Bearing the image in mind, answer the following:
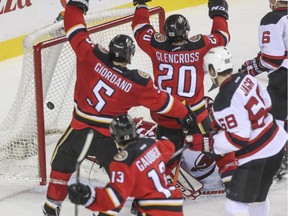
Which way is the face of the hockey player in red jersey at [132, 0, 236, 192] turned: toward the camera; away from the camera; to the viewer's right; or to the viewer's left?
away from the camera

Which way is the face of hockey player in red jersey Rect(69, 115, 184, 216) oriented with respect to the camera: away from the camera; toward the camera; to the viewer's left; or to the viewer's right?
away from the camera

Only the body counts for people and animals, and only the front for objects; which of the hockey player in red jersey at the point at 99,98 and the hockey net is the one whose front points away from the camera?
the hockey player in red jersey

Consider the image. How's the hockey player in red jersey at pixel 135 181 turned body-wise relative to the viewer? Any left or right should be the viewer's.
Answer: facing away from the viewer and to the left of the viewer

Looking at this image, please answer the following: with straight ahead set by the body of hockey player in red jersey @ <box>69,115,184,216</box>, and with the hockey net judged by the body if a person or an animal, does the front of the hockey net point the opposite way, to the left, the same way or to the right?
the opposite way

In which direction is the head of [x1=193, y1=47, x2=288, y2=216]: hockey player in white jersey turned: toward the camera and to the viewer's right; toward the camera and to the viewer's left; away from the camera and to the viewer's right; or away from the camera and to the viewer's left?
away from the camera and to the viewer's left

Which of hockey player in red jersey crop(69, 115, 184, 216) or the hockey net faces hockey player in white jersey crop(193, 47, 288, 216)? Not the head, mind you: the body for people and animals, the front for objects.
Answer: the hockey net

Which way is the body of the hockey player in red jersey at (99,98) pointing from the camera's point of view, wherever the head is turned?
away from the camera

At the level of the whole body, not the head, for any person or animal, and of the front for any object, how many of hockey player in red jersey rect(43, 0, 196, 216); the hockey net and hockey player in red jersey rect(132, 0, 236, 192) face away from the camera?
2

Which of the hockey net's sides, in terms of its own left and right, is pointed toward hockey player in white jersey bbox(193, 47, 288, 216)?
front

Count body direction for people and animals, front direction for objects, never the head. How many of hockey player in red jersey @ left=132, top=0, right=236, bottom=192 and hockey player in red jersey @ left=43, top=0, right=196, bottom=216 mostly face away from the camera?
2

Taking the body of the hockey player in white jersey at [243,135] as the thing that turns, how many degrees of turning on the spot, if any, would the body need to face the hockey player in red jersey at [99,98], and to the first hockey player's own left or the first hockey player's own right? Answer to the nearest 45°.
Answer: approximately 45° to the first hockey player's own left

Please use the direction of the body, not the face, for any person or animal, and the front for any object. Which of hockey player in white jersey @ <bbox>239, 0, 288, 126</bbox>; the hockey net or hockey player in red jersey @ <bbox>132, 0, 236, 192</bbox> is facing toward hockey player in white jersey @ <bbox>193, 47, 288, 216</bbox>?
the hockey net

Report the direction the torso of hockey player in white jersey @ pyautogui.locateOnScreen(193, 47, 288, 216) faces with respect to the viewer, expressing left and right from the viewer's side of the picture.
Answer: facing away from the viewer and to the left of the viewer

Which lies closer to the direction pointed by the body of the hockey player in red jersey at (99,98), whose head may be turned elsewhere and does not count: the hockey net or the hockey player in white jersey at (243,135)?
the hockey net

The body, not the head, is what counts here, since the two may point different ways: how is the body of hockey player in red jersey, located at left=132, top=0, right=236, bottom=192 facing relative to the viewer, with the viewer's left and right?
facing away from the viewer

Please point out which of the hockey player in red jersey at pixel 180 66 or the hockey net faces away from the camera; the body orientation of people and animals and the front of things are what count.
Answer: the hockey player in red jersey

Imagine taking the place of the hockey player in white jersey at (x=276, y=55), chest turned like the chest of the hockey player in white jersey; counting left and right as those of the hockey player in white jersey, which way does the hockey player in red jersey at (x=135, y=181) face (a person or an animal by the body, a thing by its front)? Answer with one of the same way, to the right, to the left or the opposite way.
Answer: the same way

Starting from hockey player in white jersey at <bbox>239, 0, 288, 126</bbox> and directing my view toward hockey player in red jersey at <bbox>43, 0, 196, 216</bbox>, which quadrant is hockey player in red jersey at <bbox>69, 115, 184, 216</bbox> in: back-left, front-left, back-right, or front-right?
front-left

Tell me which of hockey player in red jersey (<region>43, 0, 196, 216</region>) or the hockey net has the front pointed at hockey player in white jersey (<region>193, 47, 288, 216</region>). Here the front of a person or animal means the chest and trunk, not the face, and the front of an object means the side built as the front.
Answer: the hockey net

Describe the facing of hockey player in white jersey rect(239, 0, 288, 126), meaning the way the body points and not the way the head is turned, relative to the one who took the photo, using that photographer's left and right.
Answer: facing away from the viewer and to the left of the viewer
